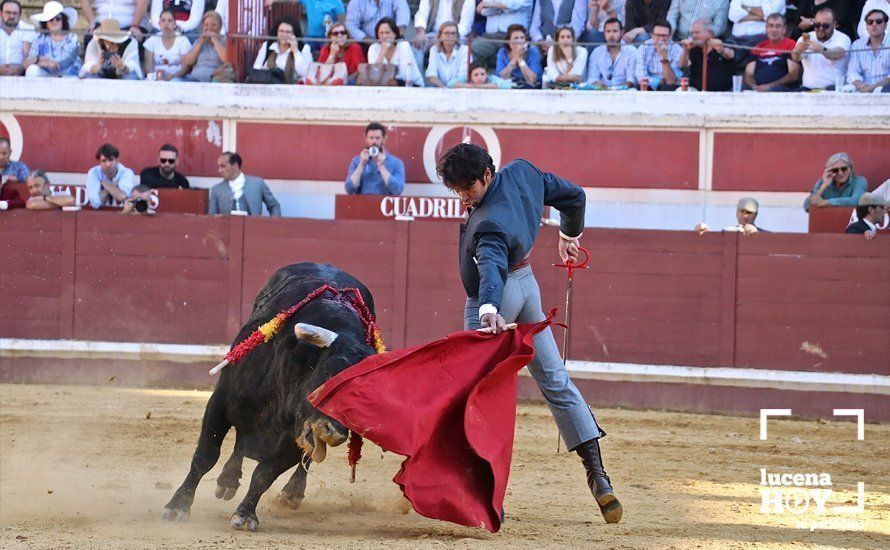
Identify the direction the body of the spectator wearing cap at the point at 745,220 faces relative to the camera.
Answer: toward the camera

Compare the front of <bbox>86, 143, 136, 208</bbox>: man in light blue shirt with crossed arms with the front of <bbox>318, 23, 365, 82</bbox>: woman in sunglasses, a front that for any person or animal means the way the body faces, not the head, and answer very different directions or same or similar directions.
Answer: same or similar directions

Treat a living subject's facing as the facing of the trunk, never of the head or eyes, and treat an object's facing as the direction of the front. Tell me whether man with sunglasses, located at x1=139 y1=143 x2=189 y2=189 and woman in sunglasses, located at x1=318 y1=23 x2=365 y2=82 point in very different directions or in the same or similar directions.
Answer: same or similar directions

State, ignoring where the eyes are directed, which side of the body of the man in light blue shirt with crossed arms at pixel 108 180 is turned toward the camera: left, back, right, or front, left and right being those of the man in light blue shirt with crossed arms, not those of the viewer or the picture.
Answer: front

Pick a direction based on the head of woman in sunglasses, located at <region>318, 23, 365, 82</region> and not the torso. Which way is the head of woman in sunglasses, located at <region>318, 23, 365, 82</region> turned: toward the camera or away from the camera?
toward the camera

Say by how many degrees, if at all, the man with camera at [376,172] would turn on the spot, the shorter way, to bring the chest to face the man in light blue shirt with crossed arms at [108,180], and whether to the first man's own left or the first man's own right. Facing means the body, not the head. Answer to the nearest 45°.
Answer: approximately 90° to the first man's own right

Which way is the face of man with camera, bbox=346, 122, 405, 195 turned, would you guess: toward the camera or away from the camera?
toward the camera

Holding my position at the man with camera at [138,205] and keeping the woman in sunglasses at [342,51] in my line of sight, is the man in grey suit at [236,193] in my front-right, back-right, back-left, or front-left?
front-right

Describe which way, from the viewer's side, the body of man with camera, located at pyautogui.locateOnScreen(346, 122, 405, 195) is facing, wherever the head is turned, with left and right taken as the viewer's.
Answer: facing the viewer

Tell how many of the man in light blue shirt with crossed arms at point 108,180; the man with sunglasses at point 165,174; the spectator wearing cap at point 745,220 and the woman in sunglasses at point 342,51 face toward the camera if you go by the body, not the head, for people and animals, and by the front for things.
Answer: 4

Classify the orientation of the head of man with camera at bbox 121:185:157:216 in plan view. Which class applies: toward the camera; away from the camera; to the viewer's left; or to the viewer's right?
toward the camera

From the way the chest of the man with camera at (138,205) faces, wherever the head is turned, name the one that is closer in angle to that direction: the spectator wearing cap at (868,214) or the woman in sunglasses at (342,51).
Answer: the spectator wearing cap

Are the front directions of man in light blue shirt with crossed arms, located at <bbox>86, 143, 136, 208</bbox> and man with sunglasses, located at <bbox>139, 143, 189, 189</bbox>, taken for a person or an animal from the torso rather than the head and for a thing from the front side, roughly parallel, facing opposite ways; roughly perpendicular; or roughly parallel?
roughly parallel
